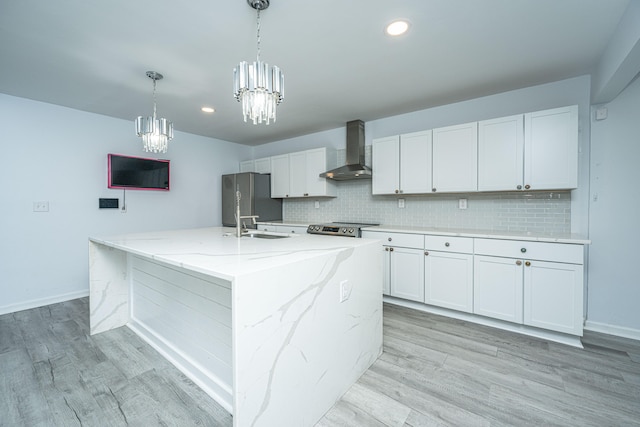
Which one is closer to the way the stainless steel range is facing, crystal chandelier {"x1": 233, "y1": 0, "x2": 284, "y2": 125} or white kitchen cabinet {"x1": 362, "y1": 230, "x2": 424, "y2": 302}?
the crystal chandelier

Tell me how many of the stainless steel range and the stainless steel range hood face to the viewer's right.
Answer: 0

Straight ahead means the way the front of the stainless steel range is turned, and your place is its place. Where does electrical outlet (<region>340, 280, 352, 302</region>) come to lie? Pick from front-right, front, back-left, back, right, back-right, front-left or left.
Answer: front-left

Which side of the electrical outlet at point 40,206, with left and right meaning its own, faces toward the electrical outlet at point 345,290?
front

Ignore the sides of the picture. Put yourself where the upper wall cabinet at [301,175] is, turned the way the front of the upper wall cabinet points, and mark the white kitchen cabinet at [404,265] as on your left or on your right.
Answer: on your left

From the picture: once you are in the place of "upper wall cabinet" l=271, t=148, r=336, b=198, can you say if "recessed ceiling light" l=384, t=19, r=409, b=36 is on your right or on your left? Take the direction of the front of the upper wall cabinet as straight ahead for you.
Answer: on your left

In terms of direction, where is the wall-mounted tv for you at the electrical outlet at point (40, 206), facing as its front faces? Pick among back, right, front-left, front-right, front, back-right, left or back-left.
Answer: left

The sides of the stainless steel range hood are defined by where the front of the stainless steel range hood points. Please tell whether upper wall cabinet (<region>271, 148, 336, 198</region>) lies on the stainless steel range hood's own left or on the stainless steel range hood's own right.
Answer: on the stainless steel range hood's own right

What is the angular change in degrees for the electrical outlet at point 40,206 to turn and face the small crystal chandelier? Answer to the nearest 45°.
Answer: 0° — it already faces it

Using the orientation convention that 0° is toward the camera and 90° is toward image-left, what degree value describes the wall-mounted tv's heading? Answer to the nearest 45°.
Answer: approximately 315°

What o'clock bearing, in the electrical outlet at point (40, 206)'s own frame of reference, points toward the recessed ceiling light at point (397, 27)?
The recessed ceiling light is roughly at 11 o'clock from the electrical outlet.

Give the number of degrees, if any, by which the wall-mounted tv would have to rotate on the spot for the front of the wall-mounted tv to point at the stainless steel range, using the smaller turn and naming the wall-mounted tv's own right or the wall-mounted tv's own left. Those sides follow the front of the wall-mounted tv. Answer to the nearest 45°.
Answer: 0° — it already faces it

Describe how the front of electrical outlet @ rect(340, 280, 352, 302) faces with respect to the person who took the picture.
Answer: facing the viewer and to the right of the viewer

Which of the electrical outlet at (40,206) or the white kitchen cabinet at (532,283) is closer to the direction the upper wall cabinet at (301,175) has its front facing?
the electrical outlet
